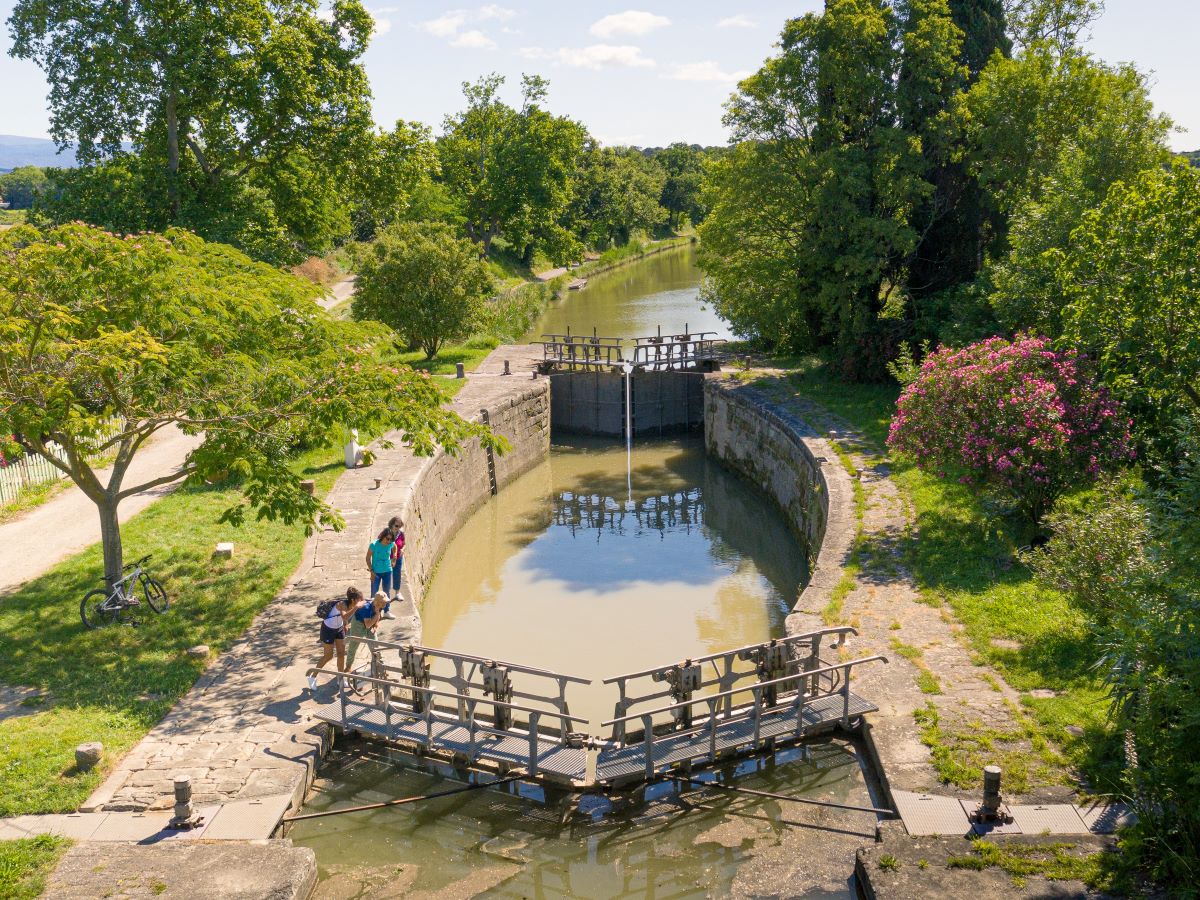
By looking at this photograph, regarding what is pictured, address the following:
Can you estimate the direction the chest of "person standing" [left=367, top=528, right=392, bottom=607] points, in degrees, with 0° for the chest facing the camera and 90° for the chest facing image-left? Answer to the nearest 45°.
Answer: approximately 315°

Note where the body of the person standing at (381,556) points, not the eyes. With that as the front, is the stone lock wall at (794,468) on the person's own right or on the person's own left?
on the person's own left

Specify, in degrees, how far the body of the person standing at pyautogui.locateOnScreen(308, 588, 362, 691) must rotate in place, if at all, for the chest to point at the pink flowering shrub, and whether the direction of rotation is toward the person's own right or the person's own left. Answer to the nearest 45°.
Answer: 0° — they already face it

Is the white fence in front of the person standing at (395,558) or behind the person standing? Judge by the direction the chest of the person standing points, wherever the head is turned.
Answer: behind

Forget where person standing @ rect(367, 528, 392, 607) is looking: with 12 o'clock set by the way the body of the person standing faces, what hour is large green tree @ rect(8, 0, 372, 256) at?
The large green tree is roughly at 7 o'clock from the person standing.

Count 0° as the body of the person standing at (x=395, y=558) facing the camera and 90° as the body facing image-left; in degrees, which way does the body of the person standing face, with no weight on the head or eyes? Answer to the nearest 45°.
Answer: approximately 315°

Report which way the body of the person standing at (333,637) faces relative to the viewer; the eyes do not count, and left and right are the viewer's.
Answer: facing to the right of the viewer

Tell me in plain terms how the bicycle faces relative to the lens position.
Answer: facing to the right of the viewer

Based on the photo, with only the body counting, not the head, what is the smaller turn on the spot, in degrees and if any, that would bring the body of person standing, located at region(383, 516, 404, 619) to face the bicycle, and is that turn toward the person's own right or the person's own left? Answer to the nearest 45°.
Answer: approximately 135° to the person's own right
